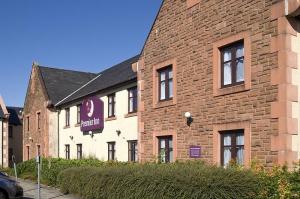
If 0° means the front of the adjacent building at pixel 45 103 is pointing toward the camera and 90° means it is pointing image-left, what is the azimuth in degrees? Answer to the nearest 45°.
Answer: approximately 45°

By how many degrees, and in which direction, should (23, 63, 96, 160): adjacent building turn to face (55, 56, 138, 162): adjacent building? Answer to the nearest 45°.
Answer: approximately 45° to its left

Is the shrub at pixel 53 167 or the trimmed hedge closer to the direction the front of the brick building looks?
the trimmed hedge

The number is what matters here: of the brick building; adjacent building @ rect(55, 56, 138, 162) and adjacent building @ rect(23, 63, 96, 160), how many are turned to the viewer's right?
0

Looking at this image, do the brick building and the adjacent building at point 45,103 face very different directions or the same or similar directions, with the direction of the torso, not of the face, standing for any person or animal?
same or similar directions

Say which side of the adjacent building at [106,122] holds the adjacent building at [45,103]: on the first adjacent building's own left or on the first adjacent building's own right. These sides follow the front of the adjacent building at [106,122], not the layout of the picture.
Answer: on the first adjacent building's own right

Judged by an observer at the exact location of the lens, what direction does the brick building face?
facing the viewer and to the left of the viewer

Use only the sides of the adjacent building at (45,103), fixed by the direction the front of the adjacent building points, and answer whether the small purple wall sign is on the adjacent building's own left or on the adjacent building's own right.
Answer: on the adjacent building's own left

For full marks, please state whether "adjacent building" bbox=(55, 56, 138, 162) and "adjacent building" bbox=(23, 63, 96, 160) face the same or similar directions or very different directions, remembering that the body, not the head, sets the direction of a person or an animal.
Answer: same or similar directions

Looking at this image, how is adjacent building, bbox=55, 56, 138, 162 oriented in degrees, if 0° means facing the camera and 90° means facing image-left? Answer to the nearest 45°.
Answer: approximately 45°

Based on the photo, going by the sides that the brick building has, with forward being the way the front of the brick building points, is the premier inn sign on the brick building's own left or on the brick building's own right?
on the brick building's own right

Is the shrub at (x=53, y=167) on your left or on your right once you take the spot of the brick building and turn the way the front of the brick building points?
on your right

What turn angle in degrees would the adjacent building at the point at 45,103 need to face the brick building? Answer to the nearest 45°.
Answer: approximately 45° to its left
